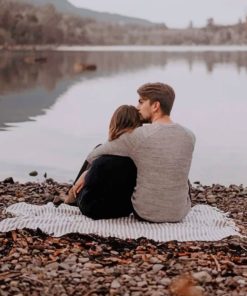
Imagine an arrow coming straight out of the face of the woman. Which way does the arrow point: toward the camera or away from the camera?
away from the camera

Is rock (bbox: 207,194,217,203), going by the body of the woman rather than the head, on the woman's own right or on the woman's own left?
on the woman's own right

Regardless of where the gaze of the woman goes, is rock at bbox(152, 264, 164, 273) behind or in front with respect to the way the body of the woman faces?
behind

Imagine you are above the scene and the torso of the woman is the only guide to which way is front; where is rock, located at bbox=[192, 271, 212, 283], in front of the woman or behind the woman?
behind

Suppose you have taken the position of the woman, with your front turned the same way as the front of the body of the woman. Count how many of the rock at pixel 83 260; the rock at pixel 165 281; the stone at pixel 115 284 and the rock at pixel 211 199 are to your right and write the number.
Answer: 1

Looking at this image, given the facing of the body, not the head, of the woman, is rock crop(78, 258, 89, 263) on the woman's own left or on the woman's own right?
on the woman's own left

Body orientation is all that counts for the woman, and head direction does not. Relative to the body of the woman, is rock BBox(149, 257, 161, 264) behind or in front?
behind

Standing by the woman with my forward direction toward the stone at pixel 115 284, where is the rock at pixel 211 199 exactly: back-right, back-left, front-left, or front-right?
back-left

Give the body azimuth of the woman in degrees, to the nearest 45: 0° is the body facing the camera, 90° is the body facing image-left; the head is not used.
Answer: approximately 135°
